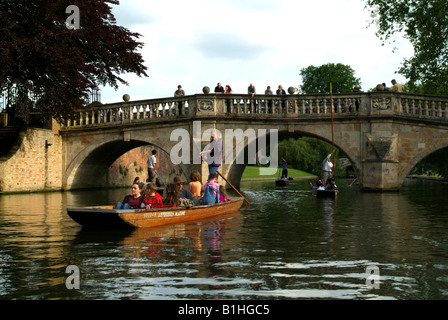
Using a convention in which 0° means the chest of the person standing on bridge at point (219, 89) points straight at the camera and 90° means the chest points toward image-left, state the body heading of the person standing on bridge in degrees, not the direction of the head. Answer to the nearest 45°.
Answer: approximately 0°

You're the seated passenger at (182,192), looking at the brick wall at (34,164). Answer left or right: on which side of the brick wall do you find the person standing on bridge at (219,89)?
right

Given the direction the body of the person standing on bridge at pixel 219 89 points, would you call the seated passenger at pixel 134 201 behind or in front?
in front

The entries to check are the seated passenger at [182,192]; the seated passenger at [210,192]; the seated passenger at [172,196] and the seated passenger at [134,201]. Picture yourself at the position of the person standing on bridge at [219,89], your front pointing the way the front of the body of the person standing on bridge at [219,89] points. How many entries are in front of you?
4

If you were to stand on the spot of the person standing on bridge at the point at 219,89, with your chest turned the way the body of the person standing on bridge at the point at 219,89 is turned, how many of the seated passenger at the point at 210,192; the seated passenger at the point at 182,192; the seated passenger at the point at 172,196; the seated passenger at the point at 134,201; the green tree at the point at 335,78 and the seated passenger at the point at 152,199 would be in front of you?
5

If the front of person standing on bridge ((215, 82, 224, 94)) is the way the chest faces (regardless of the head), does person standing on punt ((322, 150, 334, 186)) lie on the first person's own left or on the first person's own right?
on the first person's own left

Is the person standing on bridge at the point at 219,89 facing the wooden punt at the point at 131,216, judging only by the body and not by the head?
yes

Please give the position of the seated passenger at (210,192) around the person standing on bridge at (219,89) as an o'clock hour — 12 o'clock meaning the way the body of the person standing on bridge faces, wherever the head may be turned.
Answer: The seated passenger is roughly at 12 o'clock from the person standing on bridge.

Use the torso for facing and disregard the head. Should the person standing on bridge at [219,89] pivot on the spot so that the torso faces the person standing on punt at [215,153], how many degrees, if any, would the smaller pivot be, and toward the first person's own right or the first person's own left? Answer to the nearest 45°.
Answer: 0° — they already face them

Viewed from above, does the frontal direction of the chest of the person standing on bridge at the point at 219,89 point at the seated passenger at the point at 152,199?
yes
